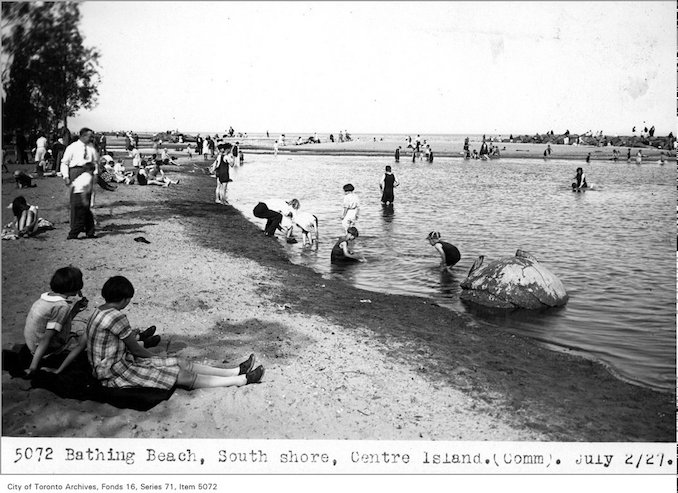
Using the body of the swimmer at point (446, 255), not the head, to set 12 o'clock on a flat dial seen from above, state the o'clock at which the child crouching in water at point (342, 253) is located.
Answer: The child crouching in water is roughly at 12 o'clock from the swimmer.

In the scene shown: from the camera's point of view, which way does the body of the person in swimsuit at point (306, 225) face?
to the viewer's left

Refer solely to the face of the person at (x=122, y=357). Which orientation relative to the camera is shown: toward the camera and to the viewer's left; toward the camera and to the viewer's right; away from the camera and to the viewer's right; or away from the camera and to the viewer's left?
away from the camera and to the viewer's right

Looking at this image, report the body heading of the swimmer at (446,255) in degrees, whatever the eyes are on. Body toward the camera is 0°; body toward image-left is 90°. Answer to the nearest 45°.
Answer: approximately 90°

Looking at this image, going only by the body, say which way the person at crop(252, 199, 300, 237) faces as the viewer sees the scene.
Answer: to the viewer's right

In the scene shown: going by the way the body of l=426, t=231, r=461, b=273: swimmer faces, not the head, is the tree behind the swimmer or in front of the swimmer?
in front

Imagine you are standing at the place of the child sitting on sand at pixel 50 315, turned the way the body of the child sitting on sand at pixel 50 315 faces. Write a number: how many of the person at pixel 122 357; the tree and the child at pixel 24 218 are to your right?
1

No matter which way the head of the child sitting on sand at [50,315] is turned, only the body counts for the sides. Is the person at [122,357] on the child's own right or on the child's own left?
on the child's own right

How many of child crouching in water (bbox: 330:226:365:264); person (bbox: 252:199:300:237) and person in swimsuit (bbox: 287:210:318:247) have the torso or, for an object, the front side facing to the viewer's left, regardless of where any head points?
1

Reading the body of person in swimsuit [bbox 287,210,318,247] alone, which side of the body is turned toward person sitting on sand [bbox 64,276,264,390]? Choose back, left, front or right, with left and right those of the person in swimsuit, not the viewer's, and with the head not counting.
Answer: left

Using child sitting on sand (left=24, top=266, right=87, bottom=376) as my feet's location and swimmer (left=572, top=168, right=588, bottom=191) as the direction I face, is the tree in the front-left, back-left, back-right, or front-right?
front-left

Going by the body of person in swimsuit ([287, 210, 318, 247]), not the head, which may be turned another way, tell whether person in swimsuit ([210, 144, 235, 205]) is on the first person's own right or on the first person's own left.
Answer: on the first person's own right

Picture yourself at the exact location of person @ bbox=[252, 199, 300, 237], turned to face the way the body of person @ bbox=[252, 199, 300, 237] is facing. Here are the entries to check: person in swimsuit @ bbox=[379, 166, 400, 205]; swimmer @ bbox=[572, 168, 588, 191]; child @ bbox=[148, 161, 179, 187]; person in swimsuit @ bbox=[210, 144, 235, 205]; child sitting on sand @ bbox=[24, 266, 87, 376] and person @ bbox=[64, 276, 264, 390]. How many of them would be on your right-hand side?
2
